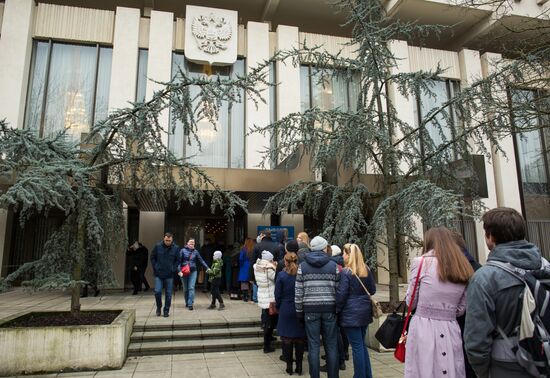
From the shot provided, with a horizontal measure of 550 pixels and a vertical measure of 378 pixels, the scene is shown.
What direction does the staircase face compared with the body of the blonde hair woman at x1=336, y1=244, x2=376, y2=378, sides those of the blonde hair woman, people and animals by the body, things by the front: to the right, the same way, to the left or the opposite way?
the opposite way

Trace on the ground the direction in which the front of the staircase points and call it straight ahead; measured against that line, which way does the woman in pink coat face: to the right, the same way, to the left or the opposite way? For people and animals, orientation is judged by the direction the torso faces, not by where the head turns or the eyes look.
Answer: the opposite way

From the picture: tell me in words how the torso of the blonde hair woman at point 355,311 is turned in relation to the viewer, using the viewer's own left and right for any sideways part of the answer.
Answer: facing away from the viewer and to the left of the viewer

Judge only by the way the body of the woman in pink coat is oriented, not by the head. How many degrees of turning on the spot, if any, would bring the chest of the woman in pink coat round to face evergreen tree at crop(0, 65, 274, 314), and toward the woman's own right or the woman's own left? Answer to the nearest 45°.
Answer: approximately 45° to the woman's own left

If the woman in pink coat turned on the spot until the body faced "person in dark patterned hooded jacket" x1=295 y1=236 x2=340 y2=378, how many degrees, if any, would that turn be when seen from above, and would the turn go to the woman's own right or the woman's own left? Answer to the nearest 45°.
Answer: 0° — they already face them

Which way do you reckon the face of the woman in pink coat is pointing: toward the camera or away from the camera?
away from the camera

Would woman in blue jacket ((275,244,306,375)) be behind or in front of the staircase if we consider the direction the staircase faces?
in front

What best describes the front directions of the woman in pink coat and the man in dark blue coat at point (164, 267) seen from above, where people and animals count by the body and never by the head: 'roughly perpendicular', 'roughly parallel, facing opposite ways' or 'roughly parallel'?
roughly parallel, facing opposite ways

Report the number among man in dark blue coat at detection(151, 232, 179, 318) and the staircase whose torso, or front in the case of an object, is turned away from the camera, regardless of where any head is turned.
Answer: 0

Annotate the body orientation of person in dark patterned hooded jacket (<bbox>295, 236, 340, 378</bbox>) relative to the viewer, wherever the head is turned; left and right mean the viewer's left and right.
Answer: facing away from the viewer

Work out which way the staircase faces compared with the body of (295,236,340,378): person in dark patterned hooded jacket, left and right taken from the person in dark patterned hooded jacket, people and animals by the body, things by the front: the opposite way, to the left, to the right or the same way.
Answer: the opposite way

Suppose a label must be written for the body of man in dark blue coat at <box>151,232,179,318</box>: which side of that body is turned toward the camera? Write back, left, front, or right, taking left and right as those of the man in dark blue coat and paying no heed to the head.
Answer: front

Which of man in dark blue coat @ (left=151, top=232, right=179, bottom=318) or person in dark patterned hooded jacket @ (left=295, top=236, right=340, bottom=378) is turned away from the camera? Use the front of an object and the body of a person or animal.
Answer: the person in dark patterned hooded jacket

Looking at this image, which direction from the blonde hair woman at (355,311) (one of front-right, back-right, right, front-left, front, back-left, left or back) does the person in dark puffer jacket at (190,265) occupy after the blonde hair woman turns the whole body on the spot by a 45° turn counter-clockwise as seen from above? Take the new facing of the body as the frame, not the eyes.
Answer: front-right

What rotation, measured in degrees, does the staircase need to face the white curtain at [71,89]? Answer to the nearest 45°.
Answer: approximately 135° to its right

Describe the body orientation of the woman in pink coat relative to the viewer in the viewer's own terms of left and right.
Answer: facing away from the viewer and to the left of the viewer
